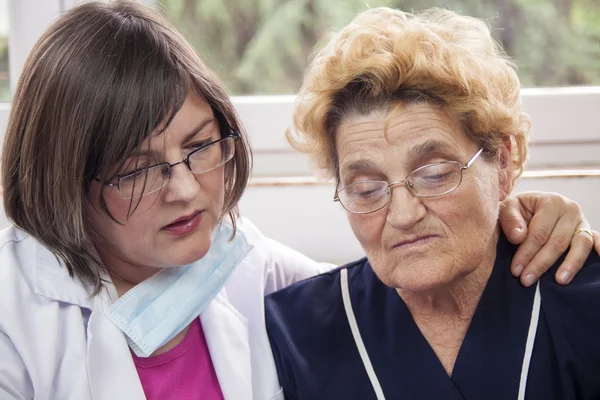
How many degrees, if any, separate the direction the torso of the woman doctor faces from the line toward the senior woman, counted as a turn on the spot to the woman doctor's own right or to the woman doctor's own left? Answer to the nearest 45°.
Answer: approximately 45° to the woman doctor's own left

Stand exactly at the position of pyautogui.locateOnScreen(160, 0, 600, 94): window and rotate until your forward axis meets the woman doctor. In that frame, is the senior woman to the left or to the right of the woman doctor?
left

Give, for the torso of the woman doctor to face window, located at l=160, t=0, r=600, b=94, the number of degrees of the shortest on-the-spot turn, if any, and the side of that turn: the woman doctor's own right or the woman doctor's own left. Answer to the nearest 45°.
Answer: approximately 135° to the woman doctor's own left

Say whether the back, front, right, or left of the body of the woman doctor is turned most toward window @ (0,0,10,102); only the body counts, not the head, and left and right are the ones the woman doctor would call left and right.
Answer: back

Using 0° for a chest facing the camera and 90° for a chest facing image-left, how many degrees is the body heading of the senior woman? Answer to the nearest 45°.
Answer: approximately 0°

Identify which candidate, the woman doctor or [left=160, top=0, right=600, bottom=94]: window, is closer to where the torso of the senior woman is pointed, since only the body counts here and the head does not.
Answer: the woman doctor

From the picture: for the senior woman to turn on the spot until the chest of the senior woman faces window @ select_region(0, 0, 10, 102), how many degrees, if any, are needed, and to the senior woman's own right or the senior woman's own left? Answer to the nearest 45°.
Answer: approximately 135° to the senior woman's own right

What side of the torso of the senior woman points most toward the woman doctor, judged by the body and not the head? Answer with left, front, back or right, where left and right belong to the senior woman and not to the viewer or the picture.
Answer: right

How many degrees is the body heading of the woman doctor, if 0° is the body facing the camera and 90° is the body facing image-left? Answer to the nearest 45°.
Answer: approximately 315°
